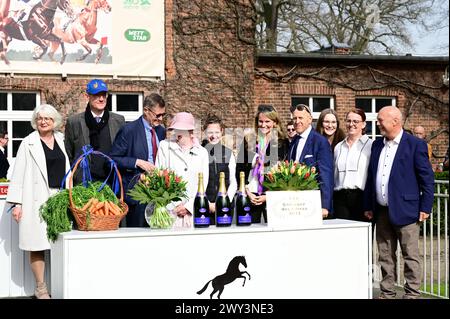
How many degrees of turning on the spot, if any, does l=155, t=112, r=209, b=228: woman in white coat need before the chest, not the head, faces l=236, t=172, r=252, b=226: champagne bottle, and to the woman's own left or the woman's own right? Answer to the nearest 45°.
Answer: approximately 45° to the woman's own left

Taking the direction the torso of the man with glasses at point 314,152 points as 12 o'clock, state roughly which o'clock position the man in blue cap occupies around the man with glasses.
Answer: The man in blue cap is roughly at 2 o'clock from the man with glasses.

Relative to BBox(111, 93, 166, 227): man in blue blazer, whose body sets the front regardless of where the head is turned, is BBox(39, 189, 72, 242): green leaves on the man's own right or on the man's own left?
on the man's own right

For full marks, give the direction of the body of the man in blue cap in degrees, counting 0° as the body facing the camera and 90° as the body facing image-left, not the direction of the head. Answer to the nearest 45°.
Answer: approximately 0°
